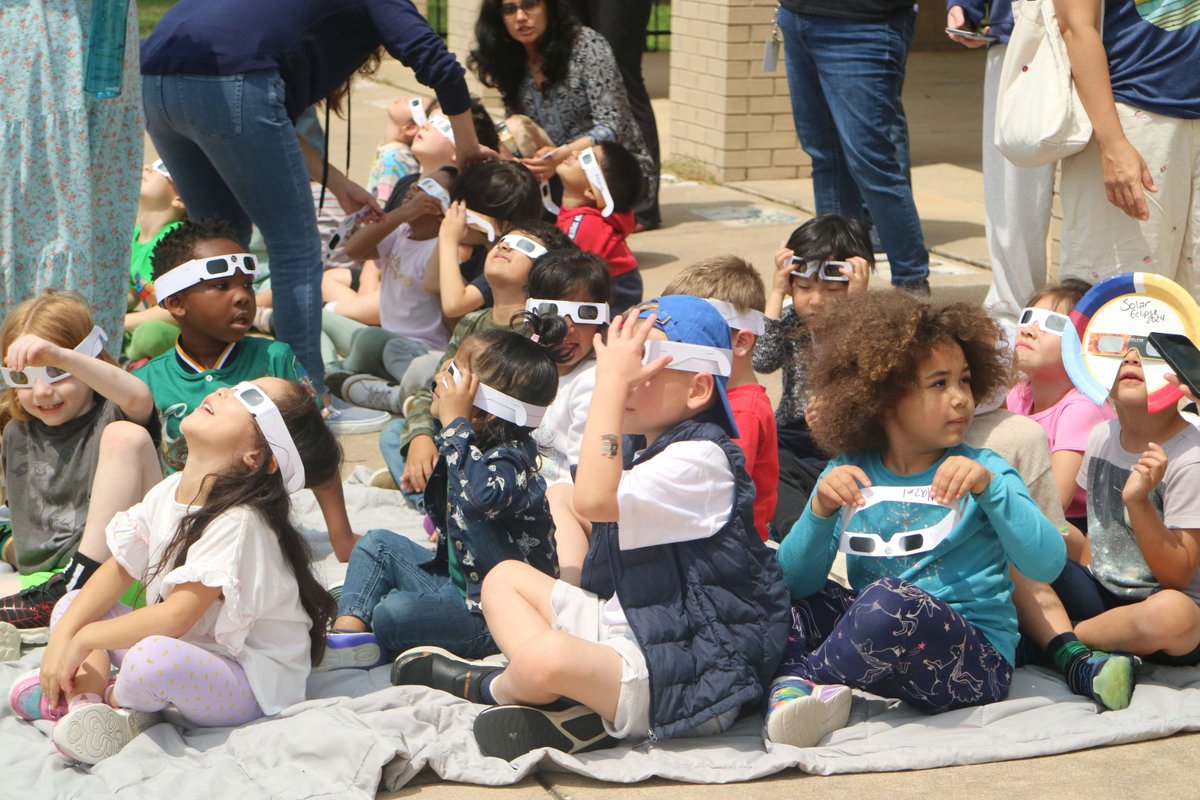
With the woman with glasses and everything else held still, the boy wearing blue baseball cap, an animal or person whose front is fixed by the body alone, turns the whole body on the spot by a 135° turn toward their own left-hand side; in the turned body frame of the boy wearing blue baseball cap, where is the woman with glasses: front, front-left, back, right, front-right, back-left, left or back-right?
back-left

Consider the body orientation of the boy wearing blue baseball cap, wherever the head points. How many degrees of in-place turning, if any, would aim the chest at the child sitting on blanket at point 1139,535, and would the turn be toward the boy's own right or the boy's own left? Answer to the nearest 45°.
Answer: approximately 180°

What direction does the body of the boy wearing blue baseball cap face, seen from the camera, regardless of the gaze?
to the viewer's left

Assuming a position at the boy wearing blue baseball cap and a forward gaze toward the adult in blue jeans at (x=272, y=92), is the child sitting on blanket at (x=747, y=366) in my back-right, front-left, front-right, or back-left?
front-right

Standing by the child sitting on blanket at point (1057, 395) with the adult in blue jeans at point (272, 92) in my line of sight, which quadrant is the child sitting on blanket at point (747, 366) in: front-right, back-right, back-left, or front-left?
front-left

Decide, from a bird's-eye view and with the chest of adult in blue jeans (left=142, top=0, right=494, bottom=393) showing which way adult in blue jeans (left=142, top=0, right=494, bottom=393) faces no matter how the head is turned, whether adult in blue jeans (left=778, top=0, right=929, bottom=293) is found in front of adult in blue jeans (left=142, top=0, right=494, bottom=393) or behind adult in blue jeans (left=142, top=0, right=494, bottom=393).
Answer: in front

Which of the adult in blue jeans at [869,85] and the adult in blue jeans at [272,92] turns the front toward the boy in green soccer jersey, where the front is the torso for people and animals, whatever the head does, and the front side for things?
the adult in blue jeans at [869,85]

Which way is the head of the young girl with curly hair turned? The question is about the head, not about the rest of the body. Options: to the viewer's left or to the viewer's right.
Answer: to the viewer's right

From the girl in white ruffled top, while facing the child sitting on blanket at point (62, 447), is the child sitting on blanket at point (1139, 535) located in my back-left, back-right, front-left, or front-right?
back-right

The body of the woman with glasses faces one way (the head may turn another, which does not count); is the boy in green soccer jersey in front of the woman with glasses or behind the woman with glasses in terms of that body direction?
in front

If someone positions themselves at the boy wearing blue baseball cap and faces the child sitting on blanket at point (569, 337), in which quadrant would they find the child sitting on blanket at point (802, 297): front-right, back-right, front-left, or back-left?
front-right

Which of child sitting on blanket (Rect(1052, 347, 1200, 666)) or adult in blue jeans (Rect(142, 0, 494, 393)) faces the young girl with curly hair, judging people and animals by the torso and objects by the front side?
the child sitting on blanket

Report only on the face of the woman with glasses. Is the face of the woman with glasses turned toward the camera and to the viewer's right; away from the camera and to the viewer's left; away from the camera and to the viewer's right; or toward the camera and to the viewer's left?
toward the camera and to the viewer's left
